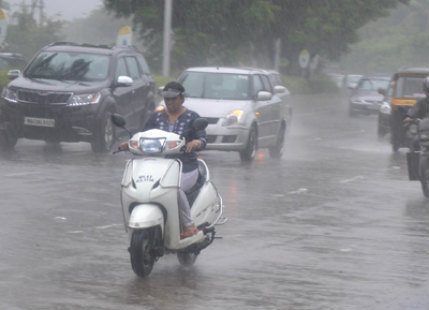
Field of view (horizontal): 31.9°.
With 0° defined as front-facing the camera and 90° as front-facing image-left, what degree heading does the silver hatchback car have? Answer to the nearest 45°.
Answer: approximately 45°

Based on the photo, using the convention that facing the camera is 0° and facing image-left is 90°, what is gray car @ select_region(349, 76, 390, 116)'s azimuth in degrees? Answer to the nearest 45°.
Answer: approximately 45°

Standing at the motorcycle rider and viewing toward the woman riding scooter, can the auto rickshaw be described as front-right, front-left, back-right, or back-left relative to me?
back-right

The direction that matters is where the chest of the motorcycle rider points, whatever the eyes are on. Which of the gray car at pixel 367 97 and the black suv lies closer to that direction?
the black suv

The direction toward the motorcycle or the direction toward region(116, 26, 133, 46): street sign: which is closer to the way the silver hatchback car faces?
the motorcycle

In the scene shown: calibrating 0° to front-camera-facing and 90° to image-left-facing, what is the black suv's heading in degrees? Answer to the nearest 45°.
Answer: approximately 45°

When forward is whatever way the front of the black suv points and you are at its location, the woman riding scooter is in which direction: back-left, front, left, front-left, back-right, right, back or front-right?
front-left
